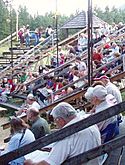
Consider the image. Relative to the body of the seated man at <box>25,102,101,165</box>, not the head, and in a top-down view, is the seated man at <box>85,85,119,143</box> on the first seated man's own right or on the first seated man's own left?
on the first seated man's own right

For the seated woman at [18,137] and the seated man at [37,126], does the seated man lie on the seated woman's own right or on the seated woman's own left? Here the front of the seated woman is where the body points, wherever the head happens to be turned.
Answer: on the seated woman's own right

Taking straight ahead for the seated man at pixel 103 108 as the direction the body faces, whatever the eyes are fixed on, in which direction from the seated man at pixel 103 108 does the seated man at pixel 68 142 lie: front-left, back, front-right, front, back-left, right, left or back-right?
left

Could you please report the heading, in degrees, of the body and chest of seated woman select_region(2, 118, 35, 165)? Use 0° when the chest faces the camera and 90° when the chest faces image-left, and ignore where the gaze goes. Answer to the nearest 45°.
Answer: approximately 135°
